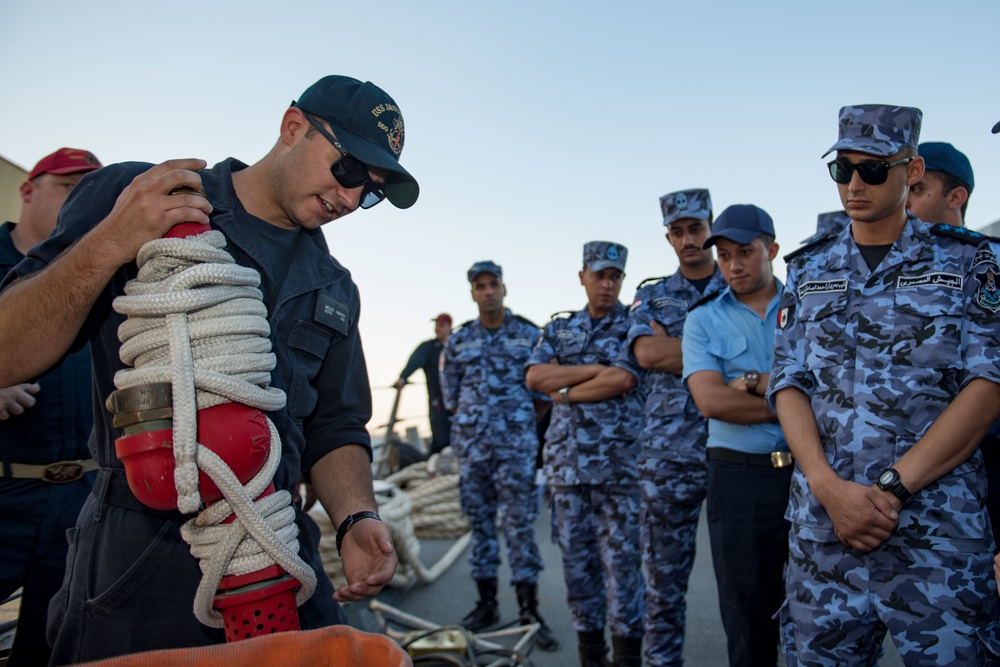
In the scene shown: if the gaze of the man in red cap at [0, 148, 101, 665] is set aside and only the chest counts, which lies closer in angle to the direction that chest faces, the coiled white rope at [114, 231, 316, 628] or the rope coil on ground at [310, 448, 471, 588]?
the coiled white rope

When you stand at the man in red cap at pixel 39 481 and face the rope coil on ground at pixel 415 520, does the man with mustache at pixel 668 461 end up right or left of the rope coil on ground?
right

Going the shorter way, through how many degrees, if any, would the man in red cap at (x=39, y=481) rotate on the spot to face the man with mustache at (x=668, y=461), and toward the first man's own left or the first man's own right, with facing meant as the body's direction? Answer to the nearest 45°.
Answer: approximately 45° to the first man's own left

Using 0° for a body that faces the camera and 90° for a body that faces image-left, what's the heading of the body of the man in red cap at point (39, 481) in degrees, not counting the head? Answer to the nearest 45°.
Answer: approximately 315°

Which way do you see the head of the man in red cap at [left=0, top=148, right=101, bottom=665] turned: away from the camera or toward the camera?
toward the camera

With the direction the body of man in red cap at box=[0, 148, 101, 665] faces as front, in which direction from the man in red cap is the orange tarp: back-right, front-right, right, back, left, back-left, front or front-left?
front-right

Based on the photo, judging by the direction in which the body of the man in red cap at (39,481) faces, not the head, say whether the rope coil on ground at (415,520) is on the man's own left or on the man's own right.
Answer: on the man's own left
